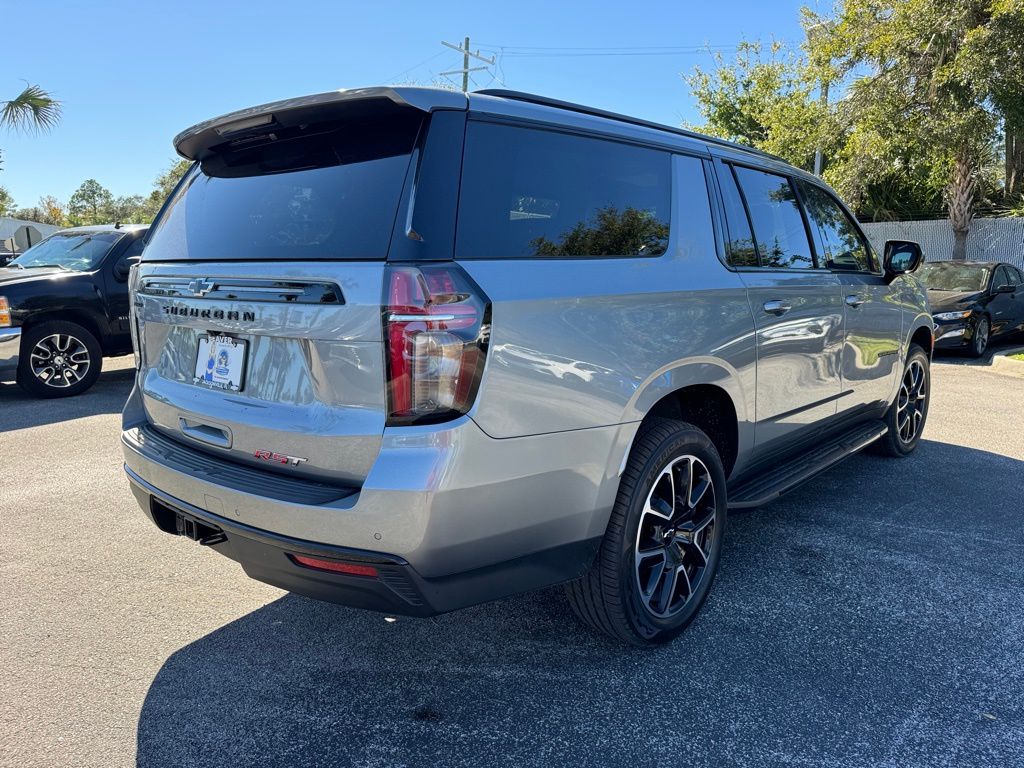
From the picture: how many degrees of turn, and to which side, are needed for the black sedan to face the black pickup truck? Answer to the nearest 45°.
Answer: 0° — it already faces it

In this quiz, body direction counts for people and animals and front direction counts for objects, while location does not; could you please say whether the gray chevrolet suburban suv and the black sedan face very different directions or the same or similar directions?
very different directions

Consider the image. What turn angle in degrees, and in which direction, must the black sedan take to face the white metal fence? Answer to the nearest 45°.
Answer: approximately 135° to its right

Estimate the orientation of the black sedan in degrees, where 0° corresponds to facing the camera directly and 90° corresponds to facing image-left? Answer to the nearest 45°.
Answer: approximately 45°

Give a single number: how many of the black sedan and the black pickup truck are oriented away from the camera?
0

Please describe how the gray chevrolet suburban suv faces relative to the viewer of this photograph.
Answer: facing away from the viewer and to the right of the viewer

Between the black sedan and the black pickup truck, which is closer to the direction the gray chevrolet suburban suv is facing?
the black sedan

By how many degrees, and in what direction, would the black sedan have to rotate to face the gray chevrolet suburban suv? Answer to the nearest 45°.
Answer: approximately 45° to its left

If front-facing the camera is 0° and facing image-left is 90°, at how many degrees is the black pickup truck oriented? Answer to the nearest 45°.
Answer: approximately 45°

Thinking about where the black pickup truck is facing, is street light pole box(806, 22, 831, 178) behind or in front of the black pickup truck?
behind
